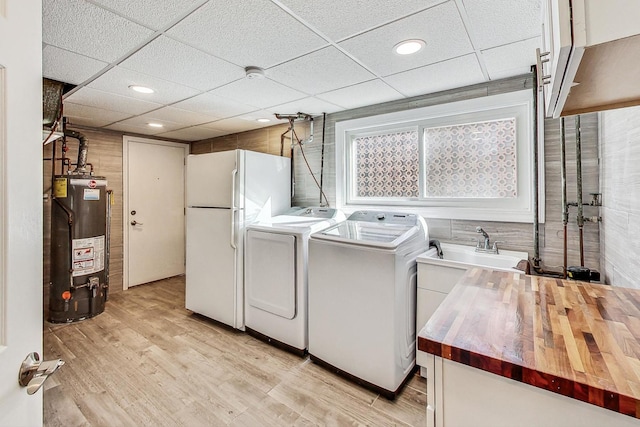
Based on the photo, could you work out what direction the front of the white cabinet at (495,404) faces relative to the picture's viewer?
facing to the left of the viewer

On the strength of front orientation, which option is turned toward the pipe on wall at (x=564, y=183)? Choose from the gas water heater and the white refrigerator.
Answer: the gas water heater

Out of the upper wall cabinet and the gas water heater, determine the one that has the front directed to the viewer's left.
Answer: the upper wall cabinet

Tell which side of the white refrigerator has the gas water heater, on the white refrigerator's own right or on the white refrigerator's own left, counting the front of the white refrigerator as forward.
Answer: on the white refrigerator's own right

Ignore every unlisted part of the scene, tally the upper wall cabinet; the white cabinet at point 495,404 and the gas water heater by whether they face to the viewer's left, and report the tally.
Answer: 2

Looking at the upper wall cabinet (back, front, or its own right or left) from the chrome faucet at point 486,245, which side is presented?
right

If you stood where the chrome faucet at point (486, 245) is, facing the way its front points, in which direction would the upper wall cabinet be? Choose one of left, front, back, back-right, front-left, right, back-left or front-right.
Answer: front-left

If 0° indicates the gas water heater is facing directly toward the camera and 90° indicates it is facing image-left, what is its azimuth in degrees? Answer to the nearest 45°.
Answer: approximately 315°

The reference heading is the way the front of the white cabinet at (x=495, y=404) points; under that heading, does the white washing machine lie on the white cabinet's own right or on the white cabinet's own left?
on the white cabinet's own right

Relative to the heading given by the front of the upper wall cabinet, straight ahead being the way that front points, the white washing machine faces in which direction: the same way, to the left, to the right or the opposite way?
to the left

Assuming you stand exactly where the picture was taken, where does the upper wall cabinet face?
facing to the left of the viewer

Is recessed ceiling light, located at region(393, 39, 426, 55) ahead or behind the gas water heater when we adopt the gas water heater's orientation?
ahead
